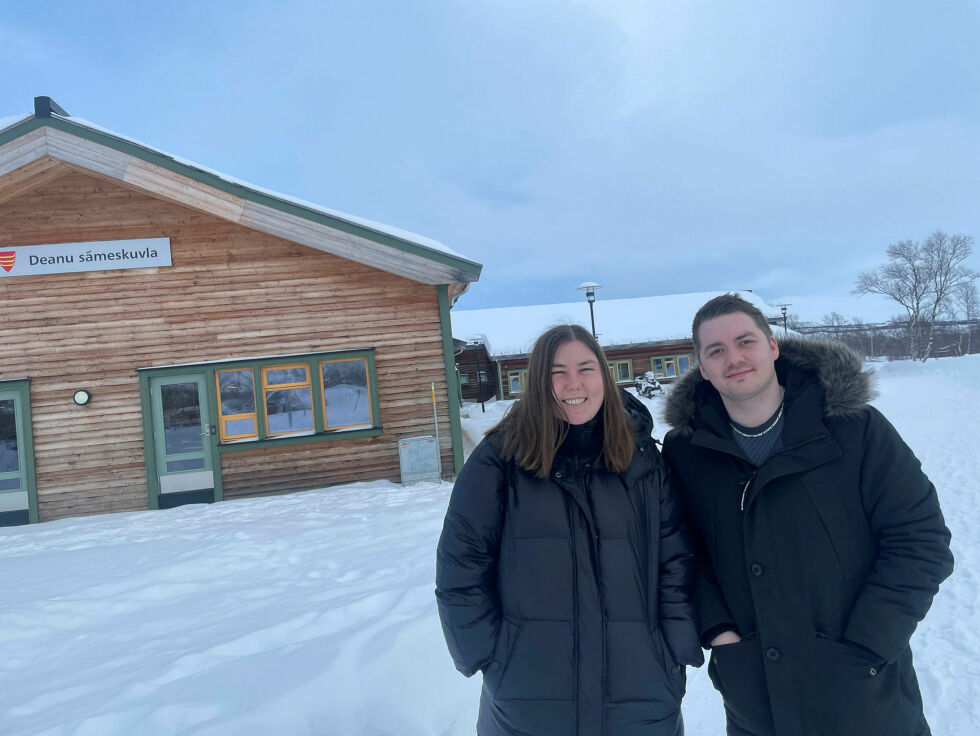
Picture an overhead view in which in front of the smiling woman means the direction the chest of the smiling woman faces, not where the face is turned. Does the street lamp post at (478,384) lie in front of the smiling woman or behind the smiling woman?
behind

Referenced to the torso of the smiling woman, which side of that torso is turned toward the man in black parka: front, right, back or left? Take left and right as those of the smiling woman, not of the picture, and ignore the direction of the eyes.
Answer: left

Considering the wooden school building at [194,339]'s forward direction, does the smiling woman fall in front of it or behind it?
in front

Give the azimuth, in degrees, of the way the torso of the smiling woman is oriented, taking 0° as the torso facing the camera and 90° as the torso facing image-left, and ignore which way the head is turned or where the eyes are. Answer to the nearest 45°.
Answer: approximately 0°

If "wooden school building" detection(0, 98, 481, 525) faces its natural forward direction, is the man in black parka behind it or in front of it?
in front

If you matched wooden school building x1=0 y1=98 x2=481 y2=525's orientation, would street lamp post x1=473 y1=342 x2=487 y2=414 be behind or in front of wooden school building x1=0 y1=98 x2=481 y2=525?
behind

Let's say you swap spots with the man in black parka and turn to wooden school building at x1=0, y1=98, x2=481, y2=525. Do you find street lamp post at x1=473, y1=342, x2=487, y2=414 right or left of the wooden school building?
right

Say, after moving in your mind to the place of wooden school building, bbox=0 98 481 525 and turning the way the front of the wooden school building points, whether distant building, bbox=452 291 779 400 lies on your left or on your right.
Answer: on your left

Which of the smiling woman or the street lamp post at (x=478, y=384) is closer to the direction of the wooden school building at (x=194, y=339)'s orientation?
the smiling woman

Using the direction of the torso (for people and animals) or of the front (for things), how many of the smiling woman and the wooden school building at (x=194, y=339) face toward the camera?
2

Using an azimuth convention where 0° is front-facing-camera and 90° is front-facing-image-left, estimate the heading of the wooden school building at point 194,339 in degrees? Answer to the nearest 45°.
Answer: approximately 0°

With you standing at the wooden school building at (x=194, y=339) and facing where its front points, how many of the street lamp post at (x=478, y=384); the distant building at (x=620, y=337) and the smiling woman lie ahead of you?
1

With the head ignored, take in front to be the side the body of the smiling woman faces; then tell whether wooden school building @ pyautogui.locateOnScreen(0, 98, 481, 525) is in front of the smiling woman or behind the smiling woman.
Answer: behind
